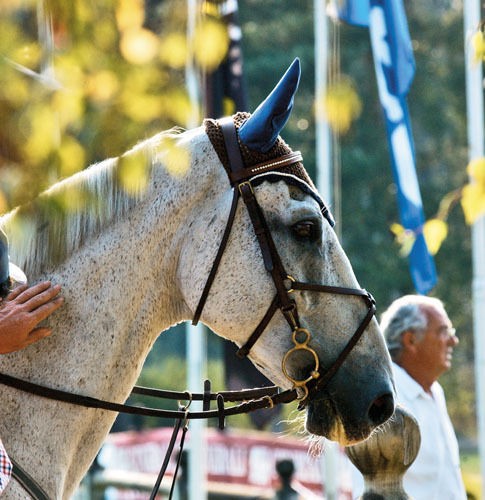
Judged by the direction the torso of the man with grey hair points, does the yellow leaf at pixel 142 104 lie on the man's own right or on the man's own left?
on the man's own right

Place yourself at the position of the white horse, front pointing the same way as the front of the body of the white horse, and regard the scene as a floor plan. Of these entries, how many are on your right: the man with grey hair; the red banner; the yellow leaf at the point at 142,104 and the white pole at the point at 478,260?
1

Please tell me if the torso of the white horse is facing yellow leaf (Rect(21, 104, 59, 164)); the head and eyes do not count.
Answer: no

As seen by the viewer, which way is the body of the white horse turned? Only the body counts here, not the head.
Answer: to the viewer's right

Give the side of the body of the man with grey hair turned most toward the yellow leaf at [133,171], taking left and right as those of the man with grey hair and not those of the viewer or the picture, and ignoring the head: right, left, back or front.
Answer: right

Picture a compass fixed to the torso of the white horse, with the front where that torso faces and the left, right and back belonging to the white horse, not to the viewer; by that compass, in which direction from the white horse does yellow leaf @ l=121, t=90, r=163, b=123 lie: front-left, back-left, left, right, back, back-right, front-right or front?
right

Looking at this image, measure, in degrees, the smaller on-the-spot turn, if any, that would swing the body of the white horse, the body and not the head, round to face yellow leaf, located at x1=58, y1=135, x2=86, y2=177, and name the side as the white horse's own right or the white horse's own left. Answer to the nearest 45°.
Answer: approximately 90° to the white horse's own right

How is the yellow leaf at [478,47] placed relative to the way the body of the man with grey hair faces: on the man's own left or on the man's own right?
on the man's own right

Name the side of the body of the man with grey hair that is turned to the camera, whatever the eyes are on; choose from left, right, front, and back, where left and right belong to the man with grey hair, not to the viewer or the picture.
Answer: right

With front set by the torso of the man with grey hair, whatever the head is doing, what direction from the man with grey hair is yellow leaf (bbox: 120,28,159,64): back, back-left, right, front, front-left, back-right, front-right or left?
right

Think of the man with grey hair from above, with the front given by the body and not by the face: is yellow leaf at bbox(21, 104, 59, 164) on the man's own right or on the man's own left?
on the man's own right
